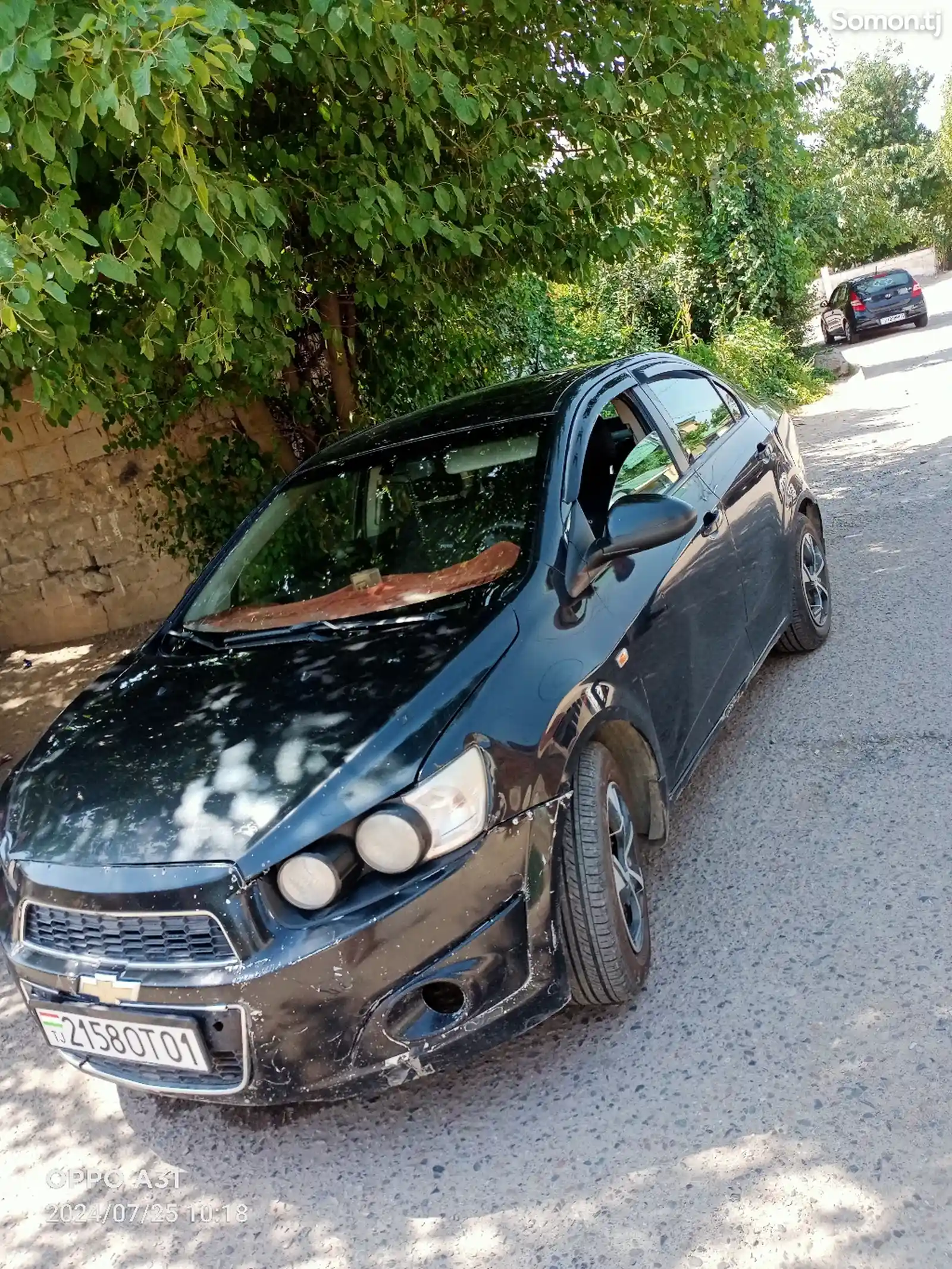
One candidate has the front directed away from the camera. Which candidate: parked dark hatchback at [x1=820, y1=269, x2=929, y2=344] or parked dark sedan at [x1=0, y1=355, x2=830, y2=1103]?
parked dark hatchback at [x1=820, y1=269, x2=929, y2=344]

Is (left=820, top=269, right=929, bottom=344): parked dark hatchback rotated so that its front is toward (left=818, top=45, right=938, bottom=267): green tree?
yes

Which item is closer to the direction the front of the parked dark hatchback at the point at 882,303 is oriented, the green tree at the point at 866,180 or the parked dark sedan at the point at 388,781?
the green tree

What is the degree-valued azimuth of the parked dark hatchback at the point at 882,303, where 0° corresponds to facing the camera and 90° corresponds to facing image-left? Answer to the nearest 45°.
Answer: approximately 180°

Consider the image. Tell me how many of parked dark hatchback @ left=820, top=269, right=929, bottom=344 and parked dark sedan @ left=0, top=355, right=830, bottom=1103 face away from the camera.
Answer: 1

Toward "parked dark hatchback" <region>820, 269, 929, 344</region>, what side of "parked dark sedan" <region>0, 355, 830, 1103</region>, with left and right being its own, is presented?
back

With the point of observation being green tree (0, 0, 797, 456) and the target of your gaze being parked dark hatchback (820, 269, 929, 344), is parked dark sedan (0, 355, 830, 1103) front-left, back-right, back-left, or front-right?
back-right

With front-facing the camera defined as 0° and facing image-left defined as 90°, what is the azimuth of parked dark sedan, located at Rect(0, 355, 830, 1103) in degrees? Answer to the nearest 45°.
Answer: approximately 45°

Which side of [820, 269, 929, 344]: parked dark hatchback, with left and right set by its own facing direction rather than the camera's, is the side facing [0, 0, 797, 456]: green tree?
back

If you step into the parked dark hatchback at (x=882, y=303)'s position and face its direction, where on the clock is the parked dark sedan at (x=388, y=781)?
the parked dark sedan at (x=388, y=781) is roughly at 6 o'clock from the parked dark hatchback at (x=882, y=303).

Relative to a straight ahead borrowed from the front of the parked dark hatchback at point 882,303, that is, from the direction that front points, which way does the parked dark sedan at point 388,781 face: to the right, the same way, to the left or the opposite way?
the opposite way

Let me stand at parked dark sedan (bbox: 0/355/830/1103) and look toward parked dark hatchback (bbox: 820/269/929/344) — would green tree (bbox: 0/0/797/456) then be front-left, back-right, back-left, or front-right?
front-left

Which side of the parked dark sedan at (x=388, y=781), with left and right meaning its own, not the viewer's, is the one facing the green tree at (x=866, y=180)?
back

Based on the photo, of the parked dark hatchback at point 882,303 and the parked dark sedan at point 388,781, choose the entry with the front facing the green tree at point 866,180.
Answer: the parked dark hatchback at point 882,303
